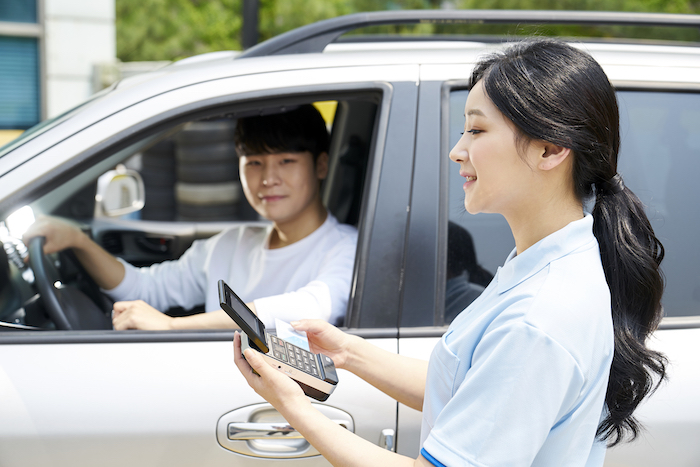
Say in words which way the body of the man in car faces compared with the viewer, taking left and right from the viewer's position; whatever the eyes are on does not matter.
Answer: facing the viewer and to the left of the viewer

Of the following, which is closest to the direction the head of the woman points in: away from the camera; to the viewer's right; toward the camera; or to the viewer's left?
to the viewer's left

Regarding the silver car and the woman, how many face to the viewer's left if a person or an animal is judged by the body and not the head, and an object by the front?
2

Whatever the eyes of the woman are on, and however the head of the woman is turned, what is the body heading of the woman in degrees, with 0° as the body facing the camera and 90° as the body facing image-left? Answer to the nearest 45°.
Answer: approximately 90°

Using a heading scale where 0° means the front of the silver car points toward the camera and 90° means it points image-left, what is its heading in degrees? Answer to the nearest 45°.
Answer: approximately 90°
